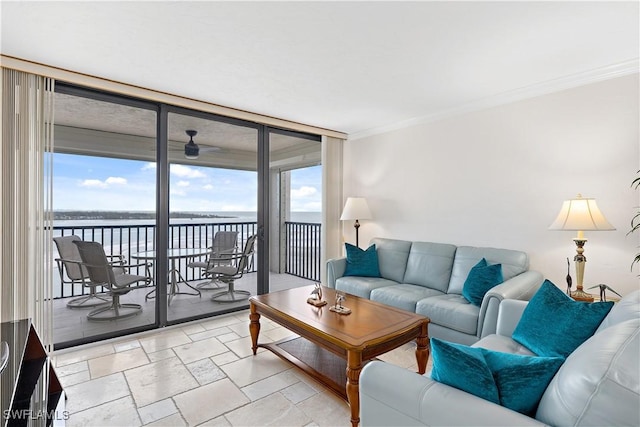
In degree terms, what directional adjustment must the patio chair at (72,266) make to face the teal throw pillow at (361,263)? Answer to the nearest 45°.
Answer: approximately 45° to its right

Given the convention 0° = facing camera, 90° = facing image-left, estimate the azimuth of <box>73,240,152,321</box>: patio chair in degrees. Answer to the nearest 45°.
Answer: approximately 225°

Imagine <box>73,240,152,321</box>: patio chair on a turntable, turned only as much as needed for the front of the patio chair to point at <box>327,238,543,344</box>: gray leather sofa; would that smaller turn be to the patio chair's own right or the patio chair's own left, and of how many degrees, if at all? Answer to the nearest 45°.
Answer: approximately 90° to the patio chair's own right

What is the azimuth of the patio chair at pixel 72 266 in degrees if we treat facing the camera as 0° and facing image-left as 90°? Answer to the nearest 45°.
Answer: approximately 270°

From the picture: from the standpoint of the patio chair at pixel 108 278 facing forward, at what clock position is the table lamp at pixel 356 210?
The table lamp is roughly at 2 o'clock from the patio chair.

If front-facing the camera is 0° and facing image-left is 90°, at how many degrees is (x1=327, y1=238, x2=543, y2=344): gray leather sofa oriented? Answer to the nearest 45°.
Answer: approximately 45°

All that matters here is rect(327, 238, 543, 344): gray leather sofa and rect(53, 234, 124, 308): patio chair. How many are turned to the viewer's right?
1

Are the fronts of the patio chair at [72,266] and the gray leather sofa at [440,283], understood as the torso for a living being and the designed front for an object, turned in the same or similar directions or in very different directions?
very different directions
